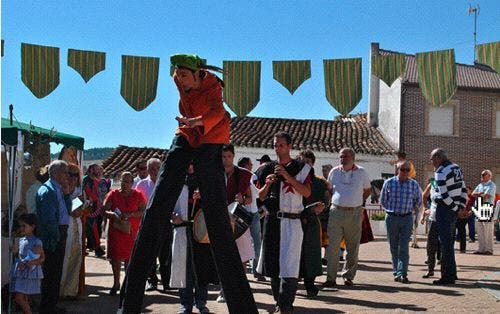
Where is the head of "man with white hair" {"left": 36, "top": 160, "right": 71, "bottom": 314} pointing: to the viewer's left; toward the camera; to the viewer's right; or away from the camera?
to the viewer's right

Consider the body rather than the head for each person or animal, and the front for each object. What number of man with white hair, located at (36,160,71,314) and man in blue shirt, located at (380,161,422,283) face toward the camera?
1

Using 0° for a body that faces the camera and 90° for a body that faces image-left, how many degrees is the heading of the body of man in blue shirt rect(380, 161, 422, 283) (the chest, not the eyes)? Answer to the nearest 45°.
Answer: approximately 0°

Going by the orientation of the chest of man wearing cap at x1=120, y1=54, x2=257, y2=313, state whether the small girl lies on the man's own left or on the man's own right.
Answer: on the man's own right

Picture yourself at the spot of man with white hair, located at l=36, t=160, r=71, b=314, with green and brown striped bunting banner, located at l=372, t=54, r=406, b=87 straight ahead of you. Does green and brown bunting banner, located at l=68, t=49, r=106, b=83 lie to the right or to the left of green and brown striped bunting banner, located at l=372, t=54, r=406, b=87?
left

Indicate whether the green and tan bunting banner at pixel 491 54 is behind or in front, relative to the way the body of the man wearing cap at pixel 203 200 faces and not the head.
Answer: behind

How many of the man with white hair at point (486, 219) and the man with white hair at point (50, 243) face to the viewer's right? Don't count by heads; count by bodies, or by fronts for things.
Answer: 1

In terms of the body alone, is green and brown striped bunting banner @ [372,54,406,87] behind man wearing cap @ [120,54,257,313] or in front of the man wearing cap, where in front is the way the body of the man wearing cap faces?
behind

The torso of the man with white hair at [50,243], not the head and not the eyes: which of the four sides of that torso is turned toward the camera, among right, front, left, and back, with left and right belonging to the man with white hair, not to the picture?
right
